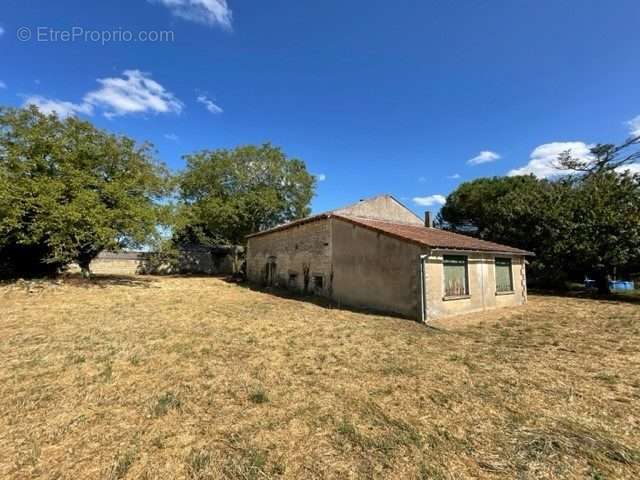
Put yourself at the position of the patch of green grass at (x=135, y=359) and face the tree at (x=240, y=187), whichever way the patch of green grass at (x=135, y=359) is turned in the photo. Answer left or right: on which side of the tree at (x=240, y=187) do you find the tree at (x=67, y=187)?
left
